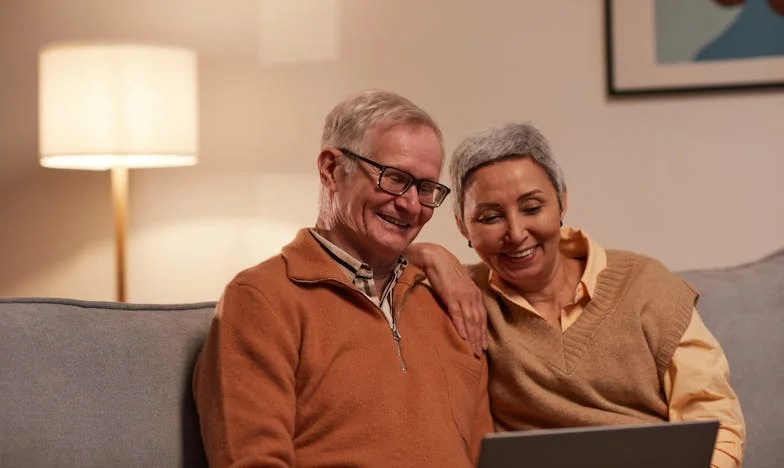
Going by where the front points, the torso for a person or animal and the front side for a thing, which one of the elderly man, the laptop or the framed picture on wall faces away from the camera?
the laptop

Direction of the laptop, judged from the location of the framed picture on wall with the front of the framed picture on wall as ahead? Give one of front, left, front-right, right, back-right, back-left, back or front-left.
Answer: front

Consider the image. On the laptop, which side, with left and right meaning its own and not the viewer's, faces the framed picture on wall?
front

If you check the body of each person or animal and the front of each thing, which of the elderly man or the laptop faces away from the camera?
the laptop

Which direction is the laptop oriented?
away from the camera

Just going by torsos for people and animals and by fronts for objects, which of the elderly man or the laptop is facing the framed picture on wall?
the laptop

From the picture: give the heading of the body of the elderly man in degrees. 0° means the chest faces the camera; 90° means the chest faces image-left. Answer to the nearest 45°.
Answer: approximately 315°

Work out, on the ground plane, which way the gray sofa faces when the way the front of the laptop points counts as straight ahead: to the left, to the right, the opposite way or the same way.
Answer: the opposite way

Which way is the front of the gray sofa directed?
toward the camera

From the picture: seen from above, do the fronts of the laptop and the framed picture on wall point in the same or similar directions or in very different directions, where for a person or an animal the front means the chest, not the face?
very different directions

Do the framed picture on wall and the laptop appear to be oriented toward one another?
yes
